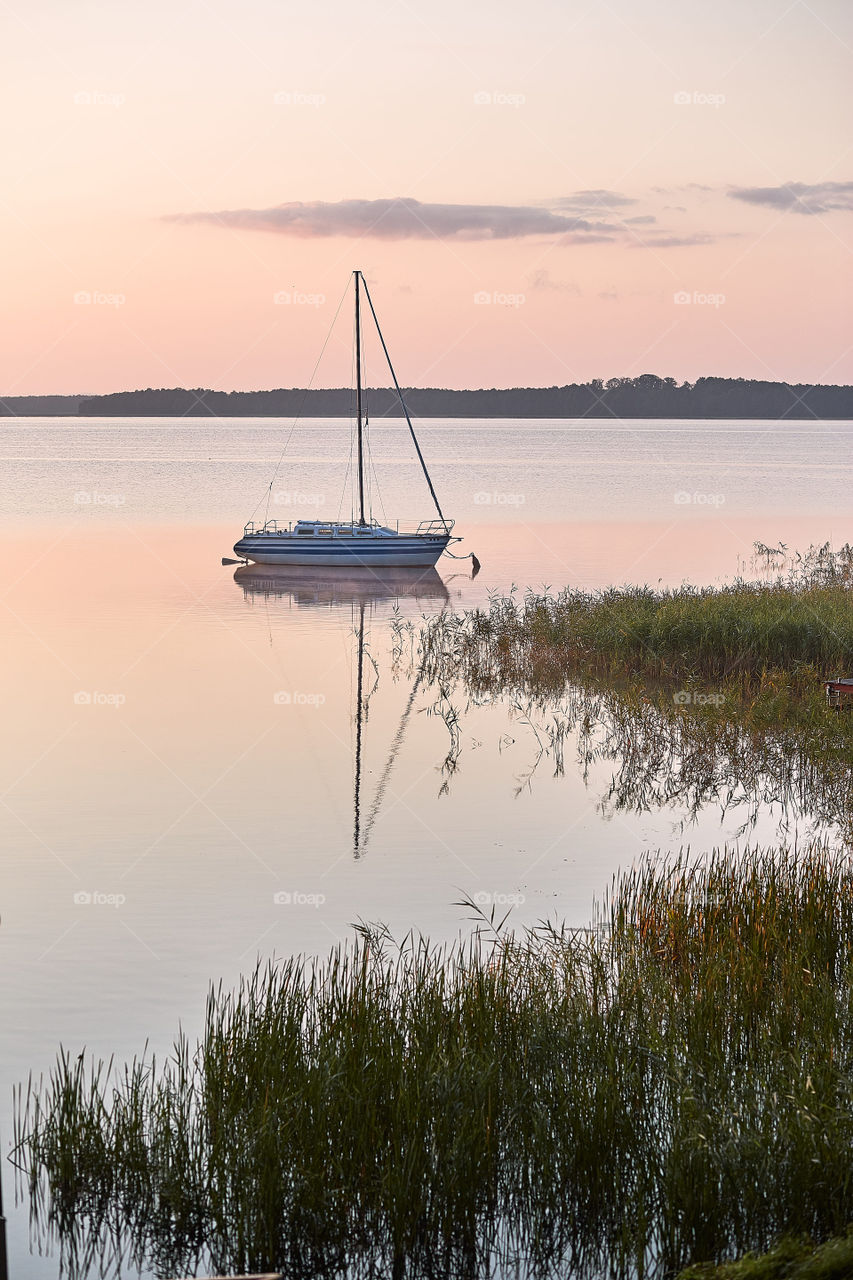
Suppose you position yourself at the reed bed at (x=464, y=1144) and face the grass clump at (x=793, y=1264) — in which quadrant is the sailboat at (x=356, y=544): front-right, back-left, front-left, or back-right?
back-left

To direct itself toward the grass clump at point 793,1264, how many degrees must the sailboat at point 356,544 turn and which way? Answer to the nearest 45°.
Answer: approximately 90° to its right

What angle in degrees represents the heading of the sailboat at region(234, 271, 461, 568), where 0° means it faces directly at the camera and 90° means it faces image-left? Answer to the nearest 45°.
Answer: approximately 270°

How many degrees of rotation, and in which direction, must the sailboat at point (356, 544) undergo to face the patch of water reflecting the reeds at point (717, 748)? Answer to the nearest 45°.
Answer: approximately 90° to its right

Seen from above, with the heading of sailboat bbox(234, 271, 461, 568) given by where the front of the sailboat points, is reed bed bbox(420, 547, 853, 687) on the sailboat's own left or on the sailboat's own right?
on the sailboat's own right

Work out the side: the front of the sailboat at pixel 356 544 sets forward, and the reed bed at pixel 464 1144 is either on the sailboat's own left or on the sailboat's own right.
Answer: on the sailboat's own right
